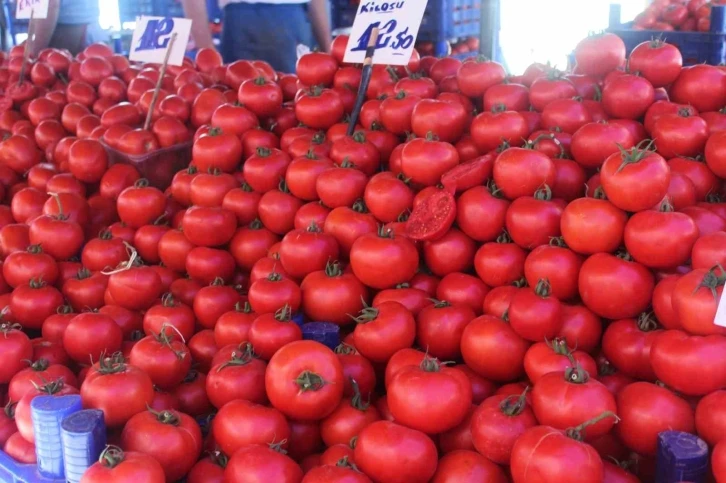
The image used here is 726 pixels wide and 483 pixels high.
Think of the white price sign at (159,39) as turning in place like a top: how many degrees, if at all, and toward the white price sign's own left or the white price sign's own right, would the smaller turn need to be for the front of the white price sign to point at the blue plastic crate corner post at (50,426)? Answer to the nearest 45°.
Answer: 0° — it already faces it

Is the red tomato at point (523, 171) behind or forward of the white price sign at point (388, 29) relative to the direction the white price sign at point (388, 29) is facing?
forward

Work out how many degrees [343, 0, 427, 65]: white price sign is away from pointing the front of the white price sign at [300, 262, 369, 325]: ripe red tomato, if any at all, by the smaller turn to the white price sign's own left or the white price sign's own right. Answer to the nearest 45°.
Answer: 0° — it already faces it

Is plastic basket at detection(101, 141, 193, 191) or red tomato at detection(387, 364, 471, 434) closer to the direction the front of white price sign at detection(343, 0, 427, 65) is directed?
the red tomato

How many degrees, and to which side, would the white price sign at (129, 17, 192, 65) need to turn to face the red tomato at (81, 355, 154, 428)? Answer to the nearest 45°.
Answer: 0° — it already faces it

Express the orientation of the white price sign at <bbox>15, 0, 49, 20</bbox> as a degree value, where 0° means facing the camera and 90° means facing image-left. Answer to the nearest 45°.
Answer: approximately 0°

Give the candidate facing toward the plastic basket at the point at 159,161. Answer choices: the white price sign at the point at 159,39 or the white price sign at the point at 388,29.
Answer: the white price sign at the point at 159,39

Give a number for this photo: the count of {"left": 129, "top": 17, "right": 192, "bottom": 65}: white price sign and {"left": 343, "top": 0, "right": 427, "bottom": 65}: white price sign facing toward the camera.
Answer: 2

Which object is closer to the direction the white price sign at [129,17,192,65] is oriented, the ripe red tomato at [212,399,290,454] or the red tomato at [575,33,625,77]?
the ripe red tomato

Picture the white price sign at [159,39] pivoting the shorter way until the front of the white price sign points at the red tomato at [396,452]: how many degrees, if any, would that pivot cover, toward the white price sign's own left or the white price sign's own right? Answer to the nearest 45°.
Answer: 0° — it already faces it

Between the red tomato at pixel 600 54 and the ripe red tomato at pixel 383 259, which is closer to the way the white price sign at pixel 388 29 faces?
the ripe red tomato
